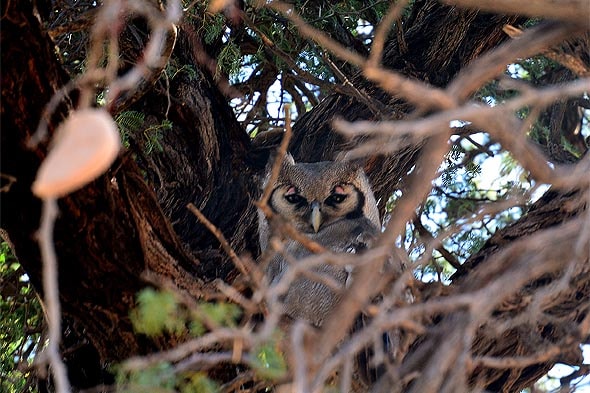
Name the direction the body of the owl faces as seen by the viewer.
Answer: toward the camera

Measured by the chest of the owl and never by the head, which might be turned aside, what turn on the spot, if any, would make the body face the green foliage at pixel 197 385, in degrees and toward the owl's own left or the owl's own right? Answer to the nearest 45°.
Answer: approximately 45° to the owl's own right

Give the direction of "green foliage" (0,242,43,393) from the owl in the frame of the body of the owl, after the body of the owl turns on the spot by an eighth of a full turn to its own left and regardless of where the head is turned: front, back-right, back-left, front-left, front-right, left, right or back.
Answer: back-right

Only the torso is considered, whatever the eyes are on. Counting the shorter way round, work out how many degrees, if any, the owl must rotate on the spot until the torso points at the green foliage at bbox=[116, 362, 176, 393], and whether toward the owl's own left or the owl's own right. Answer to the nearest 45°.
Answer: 0° — it already faces it

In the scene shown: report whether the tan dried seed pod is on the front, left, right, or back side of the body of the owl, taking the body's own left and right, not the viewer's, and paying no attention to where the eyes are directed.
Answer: front
